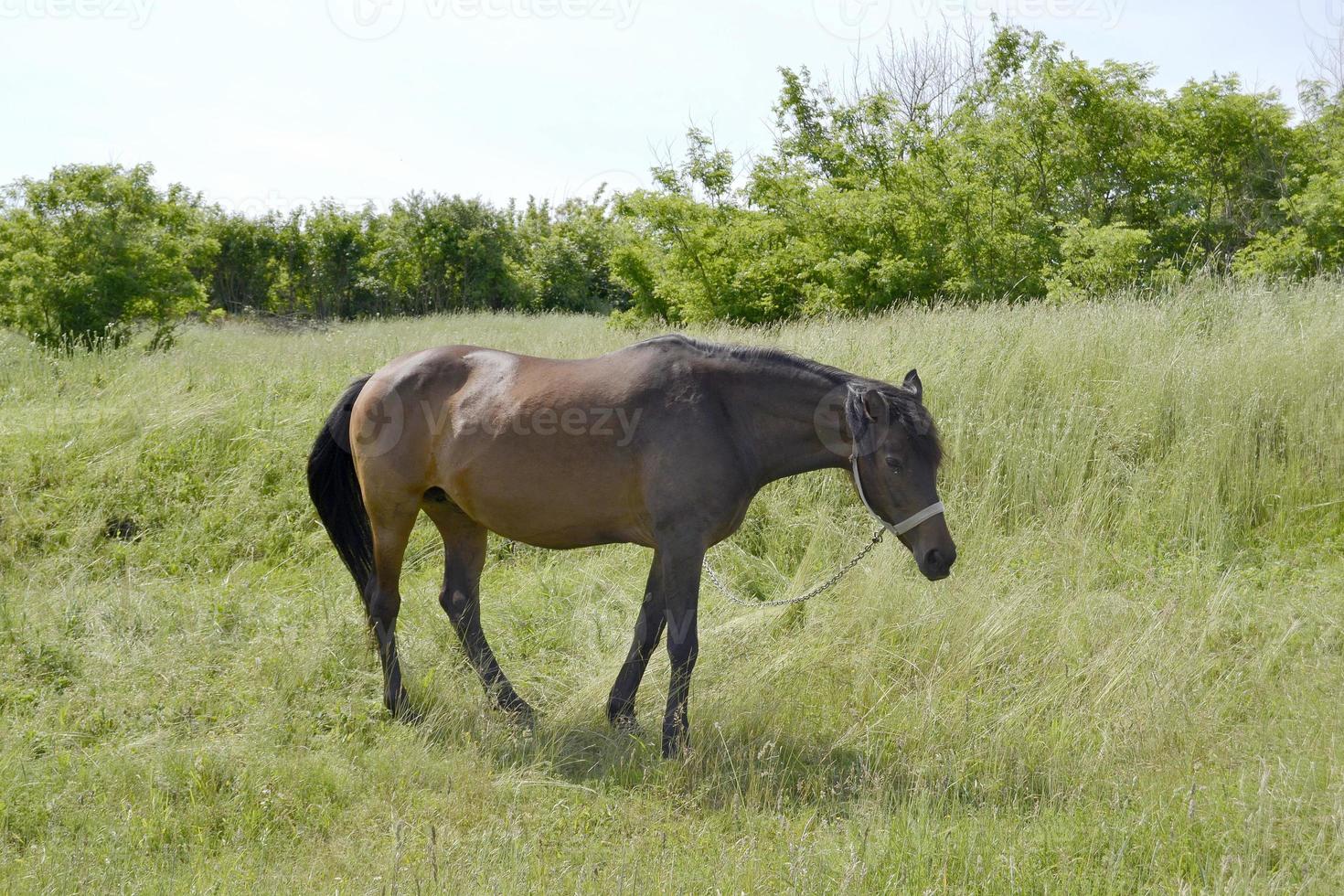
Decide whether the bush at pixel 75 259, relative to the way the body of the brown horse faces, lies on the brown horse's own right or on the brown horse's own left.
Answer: on the brown horse's own left

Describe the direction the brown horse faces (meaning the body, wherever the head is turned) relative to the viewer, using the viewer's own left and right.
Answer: facing to the right of the viewer
